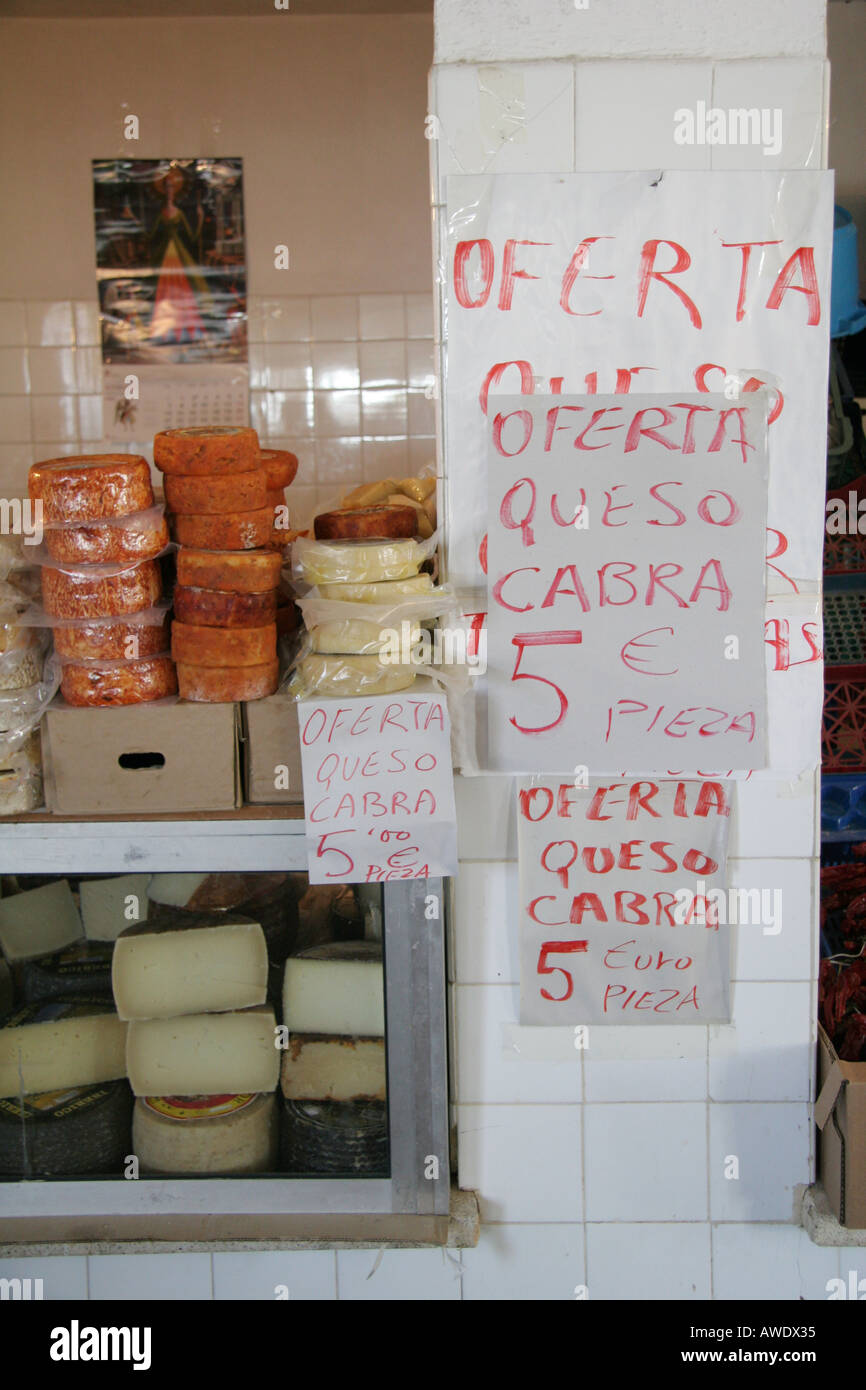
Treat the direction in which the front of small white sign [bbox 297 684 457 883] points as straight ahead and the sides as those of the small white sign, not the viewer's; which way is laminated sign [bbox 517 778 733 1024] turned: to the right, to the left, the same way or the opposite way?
the same way

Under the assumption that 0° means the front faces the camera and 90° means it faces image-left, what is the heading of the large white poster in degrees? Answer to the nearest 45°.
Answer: approximately 0°

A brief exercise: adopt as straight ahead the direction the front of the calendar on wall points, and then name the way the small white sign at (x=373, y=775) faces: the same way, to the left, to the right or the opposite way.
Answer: the same way

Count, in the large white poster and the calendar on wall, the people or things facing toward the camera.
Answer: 2

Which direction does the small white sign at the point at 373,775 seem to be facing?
toward the camera

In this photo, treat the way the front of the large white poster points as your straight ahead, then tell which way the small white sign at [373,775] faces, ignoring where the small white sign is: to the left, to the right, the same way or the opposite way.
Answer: the same way

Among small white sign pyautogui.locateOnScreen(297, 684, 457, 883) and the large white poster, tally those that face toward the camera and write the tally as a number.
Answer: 2

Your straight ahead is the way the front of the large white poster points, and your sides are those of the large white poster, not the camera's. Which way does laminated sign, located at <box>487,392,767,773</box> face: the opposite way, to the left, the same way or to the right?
the same way

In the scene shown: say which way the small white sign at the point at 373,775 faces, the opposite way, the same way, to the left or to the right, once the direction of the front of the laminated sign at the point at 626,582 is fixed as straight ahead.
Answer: the same way

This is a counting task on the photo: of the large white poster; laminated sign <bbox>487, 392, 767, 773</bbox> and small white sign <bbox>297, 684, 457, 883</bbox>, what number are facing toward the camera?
3

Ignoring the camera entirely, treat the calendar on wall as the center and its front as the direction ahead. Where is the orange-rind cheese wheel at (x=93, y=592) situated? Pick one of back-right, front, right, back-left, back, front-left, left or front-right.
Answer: front

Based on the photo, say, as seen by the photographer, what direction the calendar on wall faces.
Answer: facing the viewer
